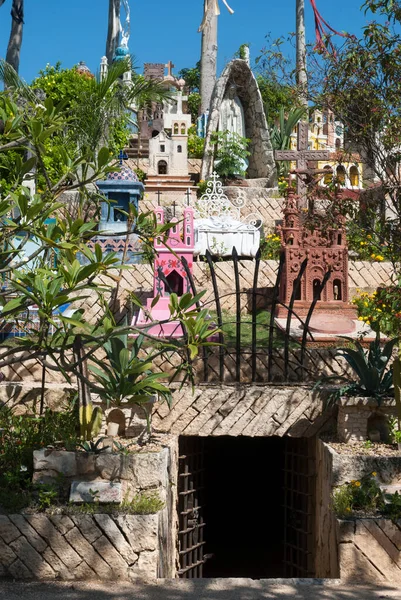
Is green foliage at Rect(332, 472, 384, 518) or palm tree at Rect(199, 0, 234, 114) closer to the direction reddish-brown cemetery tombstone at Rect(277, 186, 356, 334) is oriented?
the green foliage

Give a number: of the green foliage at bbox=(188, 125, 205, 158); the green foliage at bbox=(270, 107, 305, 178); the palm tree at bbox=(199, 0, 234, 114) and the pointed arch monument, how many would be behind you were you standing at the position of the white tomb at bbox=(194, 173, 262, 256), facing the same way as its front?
4

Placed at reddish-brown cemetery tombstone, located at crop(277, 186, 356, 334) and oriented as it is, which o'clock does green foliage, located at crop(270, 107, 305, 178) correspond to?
The green foliage is roughly at 6 o'clock from the reddish-brown cemetery tombstone.

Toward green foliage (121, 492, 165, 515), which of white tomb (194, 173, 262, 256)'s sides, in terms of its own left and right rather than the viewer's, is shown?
front

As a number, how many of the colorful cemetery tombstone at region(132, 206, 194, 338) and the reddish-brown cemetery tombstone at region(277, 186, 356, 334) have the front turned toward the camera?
2

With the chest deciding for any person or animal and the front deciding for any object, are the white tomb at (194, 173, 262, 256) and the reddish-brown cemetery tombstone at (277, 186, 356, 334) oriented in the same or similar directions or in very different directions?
same or similar directions

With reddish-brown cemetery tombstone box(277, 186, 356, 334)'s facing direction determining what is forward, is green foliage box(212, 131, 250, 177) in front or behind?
behind

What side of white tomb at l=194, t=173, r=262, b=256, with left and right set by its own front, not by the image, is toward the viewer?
front

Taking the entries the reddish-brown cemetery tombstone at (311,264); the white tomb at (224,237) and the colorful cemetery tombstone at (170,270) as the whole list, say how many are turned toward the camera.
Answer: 3

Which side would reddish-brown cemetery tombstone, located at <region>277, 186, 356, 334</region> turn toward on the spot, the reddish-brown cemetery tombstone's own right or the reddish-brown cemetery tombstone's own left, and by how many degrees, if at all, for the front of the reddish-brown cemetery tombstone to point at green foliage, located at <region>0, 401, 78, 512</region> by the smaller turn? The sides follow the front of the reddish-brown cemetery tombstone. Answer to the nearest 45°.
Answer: approximately 45° to the reddish-brown cemetery tombstone's own right

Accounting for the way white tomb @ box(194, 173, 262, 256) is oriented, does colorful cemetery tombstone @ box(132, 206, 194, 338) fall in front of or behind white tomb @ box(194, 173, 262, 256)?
in front

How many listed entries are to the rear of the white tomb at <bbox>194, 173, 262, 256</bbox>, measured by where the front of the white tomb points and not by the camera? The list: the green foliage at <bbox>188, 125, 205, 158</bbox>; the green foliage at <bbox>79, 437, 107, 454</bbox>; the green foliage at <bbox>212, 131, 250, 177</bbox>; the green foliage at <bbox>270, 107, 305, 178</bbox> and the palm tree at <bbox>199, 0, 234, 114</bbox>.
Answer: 4

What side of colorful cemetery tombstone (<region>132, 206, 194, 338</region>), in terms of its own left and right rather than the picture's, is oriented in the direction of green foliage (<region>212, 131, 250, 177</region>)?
back

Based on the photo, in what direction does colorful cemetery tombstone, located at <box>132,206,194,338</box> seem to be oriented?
toward the camera

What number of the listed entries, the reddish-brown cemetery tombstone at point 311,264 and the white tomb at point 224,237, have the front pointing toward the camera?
2

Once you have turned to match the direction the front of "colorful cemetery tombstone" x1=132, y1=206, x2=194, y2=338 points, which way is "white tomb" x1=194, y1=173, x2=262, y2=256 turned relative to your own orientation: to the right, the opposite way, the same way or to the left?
the same way

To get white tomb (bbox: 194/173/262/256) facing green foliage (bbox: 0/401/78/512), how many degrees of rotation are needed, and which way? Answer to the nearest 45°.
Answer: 0° — it already faces it
